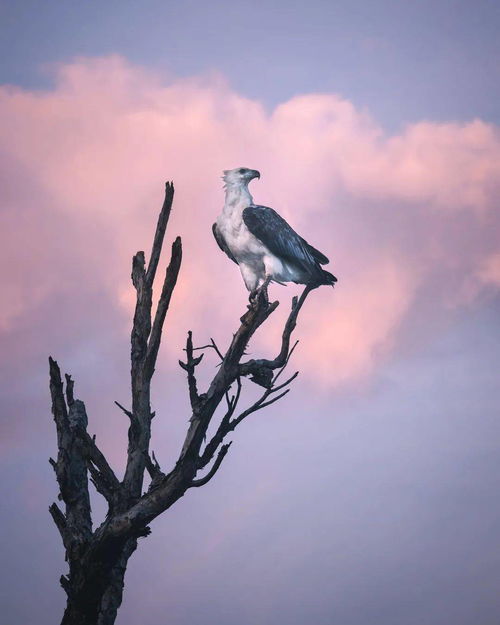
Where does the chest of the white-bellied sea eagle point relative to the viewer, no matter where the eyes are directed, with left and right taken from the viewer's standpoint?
facing the viewer and to the left of the viewer
